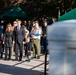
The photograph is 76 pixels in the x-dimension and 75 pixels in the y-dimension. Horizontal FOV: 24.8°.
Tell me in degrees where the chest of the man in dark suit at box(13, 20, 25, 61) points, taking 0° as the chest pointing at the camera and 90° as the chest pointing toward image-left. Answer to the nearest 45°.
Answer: approximately 0°
